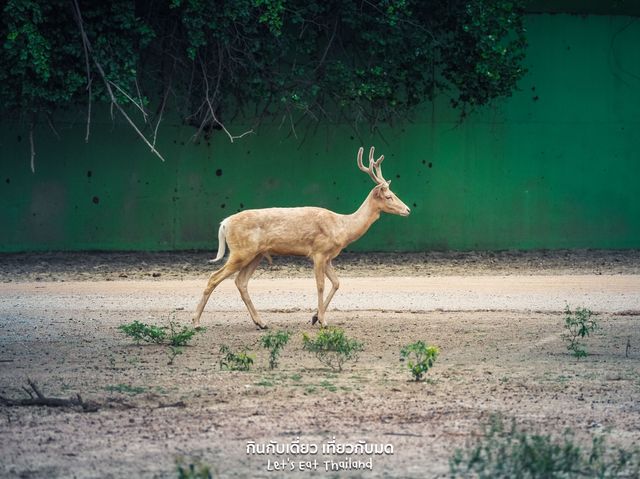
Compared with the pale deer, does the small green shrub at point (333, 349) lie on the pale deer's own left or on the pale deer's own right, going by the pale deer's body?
on the pale deer's own right

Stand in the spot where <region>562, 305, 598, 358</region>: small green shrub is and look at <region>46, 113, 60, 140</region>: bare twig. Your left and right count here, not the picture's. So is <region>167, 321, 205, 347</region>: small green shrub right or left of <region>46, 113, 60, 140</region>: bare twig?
left

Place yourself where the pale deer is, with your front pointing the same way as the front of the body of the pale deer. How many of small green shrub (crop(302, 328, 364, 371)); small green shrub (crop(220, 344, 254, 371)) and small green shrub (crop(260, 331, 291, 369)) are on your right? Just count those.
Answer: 3

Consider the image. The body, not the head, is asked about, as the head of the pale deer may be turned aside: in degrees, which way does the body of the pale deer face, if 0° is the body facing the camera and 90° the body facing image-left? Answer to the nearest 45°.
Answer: approximately 270°

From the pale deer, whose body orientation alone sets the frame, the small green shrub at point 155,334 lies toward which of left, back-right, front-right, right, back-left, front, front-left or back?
back-right

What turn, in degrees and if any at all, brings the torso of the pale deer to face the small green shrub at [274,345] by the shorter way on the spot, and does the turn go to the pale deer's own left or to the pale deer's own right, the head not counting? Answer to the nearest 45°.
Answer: approximately 90° to the pale deer's own right

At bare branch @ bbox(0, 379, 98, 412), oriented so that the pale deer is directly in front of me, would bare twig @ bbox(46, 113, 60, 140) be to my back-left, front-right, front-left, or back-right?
front-left

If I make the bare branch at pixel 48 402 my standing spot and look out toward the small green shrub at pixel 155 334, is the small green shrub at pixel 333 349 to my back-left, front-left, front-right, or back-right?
front-right

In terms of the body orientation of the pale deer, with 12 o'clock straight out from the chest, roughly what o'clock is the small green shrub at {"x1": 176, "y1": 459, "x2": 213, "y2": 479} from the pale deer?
The small green shrub is roughly at 3 o'clock from the pale deer.

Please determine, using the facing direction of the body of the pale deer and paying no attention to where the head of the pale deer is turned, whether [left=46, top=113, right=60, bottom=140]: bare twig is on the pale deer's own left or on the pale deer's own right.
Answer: on the pale deer's own left

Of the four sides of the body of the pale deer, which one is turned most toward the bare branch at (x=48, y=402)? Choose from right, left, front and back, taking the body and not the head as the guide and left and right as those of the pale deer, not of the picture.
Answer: right

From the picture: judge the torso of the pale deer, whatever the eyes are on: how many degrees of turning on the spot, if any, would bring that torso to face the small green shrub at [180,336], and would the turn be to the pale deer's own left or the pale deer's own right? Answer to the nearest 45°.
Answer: approximately 135° to the pale deer's own right

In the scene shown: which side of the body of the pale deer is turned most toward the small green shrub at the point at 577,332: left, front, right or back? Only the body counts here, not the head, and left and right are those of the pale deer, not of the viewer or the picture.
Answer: front

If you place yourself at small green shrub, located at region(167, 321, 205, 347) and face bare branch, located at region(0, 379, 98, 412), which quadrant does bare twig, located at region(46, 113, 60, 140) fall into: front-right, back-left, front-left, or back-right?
back-right

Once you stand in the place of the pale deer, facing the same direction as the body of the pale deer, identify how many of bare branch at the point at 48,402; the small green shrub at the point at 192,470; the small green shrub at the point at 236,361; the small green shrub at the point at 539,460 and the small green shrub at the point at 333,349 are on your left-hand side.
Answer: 0

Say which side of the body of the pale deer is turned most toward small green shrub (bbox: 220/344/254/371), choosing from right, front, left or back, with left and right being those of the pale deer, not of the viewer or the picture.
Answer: right

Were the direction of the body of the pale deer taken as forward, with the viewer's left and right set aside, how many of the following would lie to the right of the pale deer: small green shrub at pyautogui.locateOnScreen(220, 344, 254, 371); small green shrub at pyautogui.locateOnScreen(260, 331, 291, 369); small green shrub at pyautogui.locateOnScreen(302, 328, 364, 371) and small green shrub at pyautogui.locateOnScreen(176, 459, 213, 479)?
4
